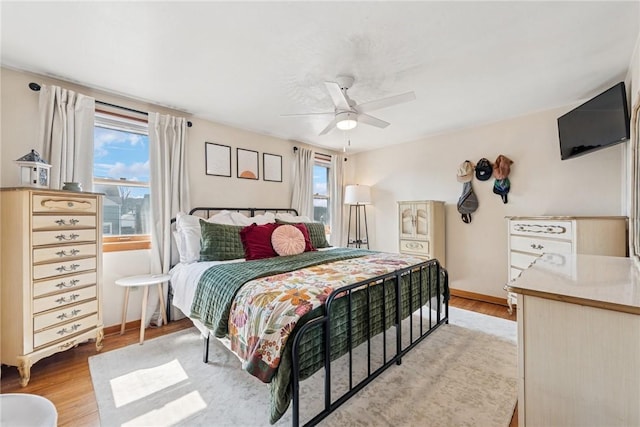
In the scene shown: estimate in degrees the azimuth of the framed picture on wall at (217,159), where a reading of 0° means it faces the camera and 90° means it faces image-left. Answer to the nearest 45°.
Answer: approximately 315°

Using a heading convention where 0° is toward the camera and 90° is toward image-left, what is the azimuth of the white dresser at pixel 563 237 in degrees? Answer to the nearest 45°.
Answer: approximately 45°

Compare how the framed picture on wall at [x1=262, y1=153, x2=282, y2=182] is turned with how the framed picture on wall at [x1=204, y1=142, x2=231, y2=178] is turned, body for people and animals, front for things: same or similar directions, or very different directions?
same or similar directions

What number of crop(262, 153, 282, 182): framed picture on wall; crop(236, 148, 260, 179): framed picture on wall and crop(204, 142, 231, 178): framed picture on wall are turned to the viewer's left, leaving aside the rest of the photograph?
0

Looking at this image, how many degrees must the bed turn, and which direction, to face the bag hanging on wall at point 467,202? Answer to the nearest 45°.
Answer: approximately 90° to its left

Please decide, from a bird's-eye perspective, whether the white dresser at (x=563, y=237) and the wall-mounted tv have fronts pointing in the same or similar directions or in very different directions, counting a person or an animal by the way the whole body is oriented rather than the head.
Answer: same or similar directions

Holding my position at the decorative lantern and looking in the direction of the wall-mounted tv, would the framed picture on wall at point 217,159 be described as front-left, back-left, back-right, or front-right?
front-left

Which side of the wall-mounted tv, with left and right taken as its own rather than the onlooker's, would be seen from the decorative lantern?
front

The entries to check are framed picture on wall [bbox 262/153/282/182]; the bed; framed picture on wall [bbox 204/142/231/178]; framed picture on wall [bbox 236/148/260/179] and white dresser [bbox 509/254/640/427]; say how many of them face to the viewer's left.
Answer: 1

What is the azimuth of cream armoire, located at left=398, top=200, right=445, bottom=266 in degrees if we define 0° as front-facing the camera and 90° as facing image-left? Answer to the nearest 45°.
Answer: approximately 45°

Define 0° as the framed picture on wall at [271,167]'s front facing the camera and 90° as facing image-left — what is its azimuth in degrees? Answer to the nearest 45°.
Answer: approximately 315°

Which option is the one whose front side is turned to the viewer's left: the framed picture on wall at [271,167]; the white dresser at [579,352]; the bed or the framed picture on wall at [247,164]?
the white dresser

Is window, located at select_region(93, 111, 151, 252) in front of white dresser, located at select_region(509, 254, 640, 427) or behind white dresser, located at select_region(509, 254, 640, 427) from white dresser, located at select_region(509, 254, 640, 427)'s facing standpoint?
in front

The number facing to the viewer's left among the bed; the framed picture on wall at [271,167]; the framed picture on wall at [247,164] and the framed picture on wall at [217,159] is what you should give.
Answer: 0

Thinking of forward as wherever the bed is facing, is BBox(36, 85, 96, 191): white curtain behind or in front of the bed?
behind
